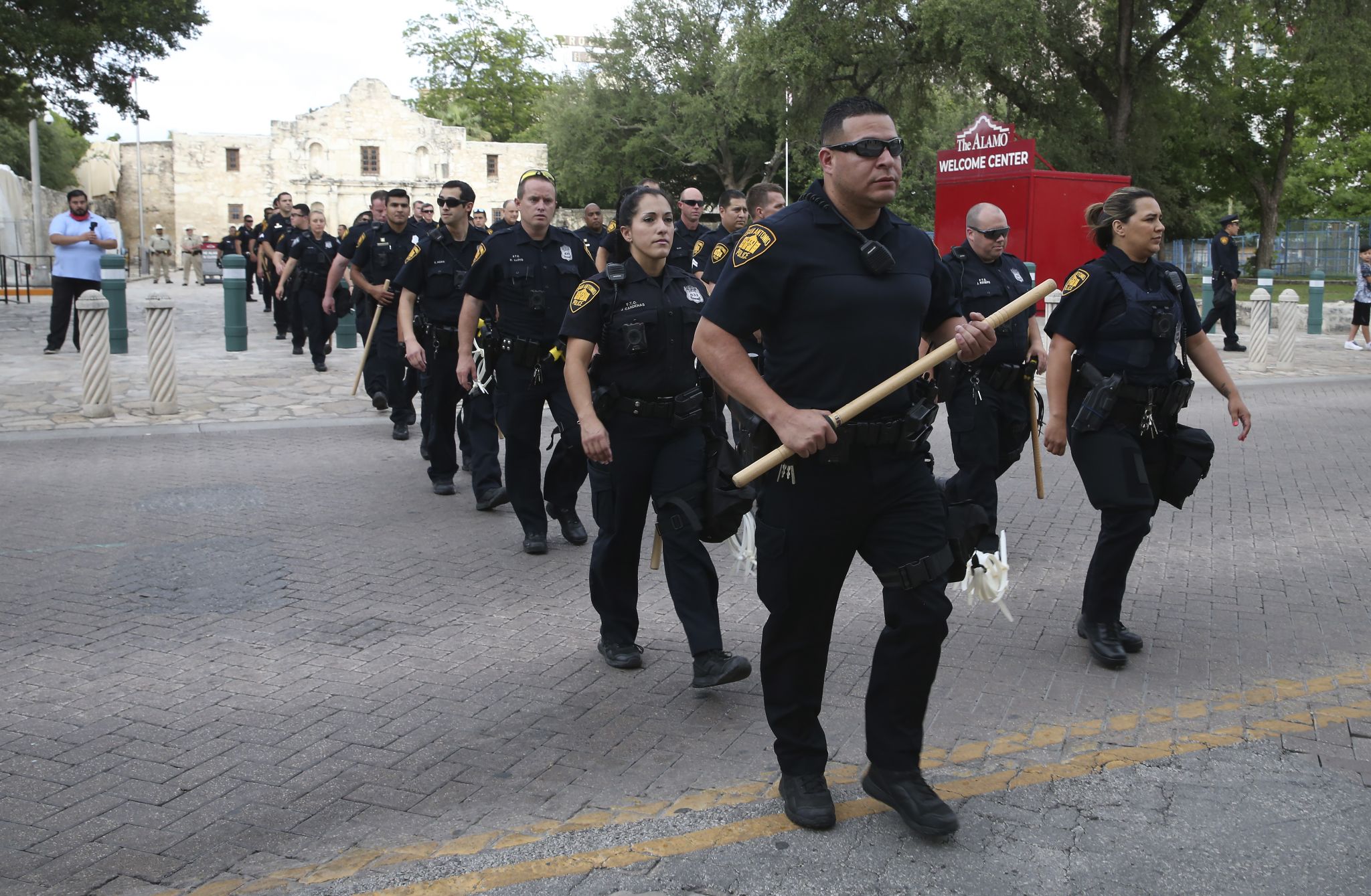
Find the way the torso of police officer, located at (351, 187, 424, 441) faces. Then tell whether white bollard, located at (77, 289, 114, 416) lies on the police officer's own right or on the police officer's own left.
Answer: on the police officer's own right

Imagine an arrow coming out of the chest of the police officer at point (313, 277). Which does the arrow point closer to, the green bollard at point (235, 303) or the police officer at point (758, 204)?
the police officer

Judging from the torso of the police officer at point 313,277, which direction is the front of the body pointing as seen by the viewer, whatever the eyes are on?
toward the camera

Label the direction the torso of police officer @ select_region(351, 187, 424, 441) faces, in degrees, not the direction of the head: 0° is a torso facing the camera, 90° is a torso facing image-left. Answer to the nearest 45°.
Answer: approximately 0°

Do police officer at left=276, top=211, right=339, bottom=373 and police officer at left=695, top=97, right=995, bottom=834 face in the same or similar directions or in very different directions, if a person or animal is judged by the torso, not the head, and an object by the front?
same or similar directions

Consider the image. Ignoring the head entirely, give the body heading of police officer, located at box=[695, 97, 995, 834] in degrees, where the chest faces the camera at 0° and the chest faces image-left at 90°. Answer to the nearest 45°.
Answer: approximately 315°

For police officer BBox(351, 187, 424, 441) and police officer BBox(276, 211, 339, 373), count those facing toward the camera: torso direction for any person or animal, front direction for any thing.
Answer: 2

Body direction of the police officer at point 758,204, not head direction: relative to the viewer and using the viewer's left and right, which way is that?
facing the viewer and to the right of the viewer

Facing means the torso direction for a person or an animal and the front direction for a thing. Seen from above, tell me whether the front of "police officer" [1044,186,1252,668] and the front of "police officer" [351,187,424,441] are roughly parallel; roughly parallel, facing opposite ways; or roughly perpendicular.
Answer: roughly parallel

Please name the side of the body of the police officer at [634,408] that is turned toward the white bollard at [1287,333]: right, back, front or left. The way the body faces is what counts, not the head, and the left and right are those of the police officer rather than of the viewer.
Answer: left

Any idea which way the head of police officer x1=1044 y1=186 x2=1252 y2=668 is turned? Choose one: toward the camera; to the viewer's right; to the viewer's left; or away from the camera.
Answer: to the viewer's right

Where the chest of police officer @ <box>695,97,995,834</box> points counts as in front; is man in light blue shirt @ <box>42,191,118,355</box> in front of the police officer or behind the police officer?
behind

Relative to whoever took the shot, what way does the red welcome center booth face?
facing the viewer and to the left of the viewer

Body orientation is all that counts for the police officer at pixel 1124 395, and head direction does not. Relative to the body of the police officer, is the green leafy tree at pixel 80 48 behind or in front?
behind
